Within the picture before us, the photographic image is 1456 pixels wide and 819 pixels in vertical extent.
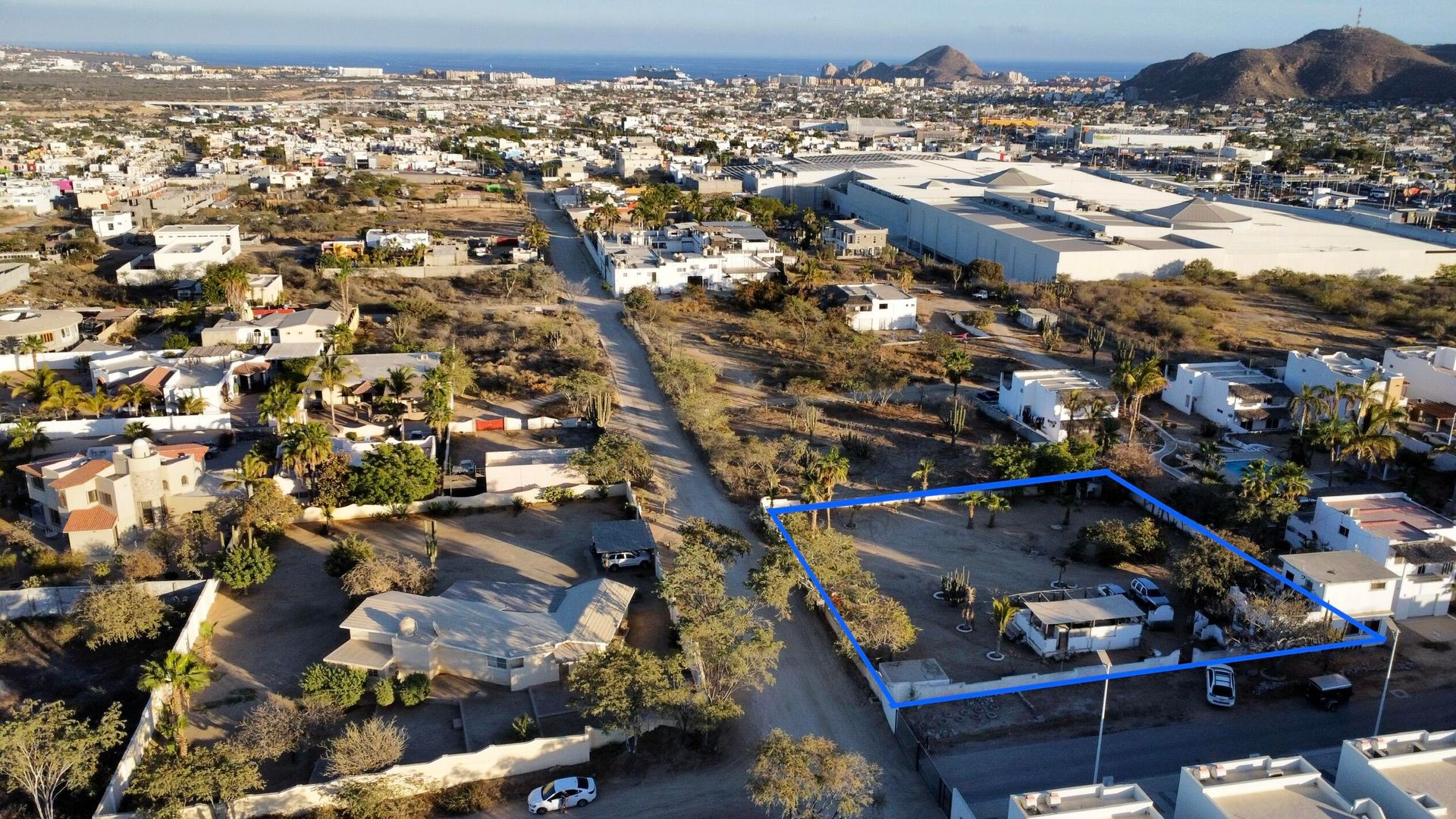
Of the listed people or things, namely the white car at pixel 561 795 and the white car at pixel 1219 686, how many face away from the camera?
1

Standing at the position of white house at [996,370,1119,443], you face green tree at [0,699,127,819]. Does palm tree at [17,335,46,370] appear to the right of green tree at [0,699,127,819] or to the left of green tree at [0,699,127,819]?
right

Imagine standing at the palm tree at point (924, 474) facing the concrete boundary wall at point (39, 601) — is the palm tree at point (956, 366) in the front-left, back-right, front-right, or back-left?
back-right

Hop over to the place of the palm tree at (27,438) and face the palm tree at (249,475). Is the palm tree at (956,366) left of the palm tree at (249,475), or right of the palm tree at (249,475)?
left

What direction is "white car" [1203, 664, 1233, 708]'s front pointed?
away from the camera

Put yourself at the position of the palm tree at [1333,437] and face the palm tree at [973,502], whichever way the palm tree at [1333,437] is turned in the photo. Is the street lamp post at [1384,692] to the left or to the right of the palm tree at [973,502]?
left

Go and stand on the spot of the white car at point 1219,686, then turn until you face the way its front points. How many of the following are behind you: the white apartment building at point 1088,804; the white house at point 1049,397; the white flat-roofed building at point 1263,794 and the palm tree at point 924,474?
2
